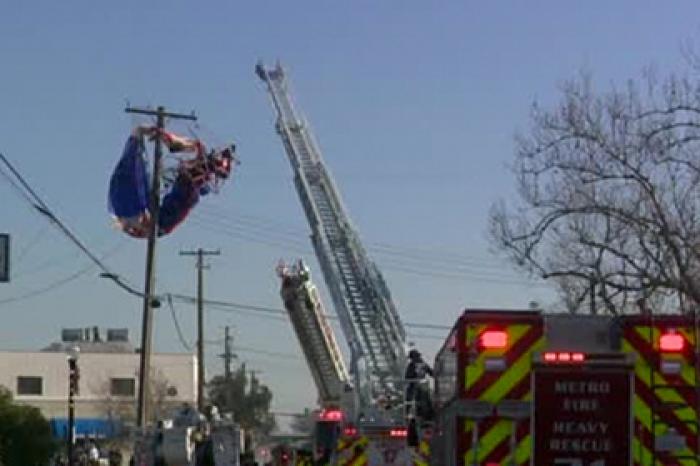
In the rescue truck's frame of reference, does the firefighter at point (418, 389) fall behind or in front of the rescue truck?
in front

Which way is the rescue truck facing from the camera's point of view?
away from the camera
